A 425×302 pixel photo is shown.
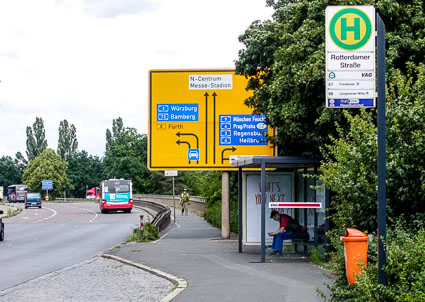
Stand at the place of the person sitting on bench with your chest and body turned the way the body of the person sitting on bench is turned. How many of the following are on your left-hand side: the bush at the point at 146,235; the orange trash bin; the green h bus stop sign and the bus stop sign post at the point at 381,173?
3

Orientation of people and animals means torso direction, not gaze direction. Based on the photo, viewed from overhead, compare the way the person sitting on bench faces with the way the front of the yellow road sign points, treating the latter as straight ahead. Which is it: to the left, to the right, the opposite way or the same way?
to the right

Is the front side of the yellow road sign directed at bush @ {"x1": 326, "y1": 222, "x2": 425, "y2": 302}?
yes

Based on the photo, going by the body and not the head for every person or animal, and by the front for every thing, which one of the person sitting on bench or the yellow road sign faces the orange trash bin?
the yellow road sign

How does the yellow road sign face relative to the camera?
toward the camera

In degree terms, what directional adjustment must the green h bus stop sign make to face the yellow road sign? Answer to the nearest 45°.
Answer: approximately 180°

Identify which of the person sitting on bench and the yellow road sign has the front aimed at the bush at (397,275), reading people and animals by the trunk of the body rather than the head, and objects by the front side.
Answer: the yellow road sign

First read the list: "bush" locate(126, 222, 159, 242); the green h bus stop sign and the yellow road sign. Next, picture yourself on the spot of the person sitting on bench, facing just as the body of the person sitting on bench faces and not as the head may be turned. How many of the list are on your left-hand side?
1

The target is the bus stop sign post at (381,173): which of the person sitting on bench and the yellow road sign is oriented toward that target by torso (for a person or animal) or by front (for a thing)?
the yellow road sign

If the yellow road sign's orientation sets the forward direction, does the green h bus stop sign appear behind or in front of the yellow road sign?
in front

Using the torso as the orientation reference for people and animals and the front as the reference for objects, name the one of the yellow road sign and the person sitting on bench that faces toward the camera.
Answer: the yellow road sign

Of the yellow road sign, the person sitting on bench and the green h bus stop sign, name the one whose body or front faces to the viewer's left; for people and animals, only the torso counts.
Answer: the person sitting on bench

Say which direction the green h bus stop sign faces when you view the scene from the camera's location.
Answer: facing the viewer

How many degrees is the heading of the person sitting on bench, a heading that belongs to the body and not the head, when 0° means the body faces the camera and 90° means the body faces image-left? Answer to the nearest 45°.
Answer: approximately 90°

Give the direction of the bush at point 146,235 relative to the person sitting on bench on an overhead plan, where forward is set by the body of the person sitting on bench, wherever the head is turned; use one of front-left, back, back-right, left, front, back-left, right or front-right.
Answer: front-right
